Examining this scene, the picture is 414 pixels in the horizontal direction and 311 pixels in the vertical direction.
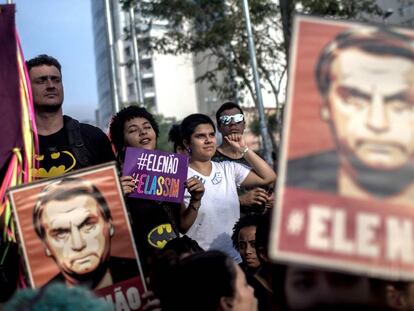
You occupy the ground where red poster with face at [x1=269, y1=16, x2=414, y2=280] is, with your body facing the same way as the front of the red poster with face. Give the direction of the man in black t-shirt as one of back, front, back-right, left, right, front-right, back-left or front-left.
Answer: back-right

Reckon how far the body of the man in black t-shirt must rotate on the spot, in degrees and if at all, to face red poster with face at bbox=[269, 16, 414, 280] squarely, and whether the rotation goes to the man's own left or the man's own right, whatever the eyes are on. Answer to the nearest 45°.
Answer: approximately 45° to the man's own left

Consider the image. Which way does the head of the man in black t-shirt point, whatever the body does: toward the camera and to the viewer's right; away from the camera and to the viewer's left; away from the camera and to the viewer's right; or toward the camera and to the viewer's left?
toward the camera and to the viewer's right

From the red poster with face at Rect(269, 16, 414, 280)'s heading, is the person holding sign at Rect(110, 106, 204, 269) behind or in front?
behind

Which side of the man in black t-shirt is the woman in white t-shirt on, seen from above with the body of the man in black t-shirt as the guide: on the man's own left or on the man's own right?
on the man's own left

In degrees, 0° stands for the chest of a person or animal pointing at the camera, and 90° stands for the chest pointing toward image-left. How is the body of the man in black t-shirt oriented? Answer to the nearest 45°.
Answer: approximately 0°
